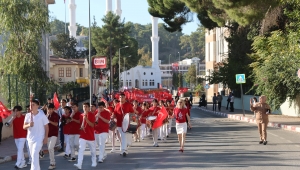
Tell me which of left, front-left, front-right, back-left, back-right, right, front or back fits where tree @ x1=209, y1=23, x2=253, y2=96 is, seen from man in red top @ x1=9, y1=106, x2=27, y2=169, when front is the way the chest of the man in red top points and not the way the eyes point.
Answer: back

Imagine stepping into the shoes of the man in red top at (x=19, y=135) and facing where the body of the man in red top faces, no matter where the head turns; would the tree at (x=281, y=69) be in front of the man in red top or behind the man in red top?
behind

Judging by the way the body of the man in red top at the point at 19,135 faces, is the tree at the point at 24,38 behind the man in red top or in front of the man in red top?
behind

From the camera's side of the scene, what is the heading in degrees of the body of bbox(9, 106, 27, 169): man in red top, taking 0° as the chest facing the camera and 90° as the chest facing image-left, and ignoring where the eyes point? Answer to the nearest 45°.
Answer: approximately 45°

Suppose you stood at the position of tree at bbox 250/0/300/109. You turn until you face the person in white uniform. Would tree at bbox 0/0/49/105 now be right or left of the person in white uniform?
right

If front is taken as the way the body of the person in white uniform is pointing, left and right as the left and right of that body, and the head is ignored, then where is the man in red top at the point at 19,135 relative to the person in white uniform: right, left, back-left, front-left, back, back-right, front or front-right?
back-right

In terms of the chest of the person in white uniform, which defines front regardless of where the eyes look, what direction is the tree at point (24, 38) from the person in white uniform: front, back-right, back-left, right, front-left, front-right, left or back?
back-right
